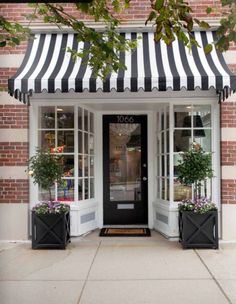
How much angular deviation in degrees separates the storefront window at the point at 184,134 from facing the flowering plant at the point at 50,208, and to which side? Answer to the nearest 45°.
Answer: approximately 45° to its right

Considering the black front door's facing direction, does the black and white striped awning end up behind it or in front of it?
in front

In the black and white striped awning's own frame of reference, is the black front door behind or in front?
behind

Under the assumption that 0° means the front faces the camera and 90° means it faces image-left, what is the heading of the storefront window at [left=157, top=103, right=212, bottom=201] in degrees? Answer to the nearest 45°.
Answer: approximately 0°

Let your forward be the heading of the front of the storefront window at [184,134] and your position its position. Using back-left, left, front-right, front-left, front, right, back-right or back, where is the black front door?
back-right
